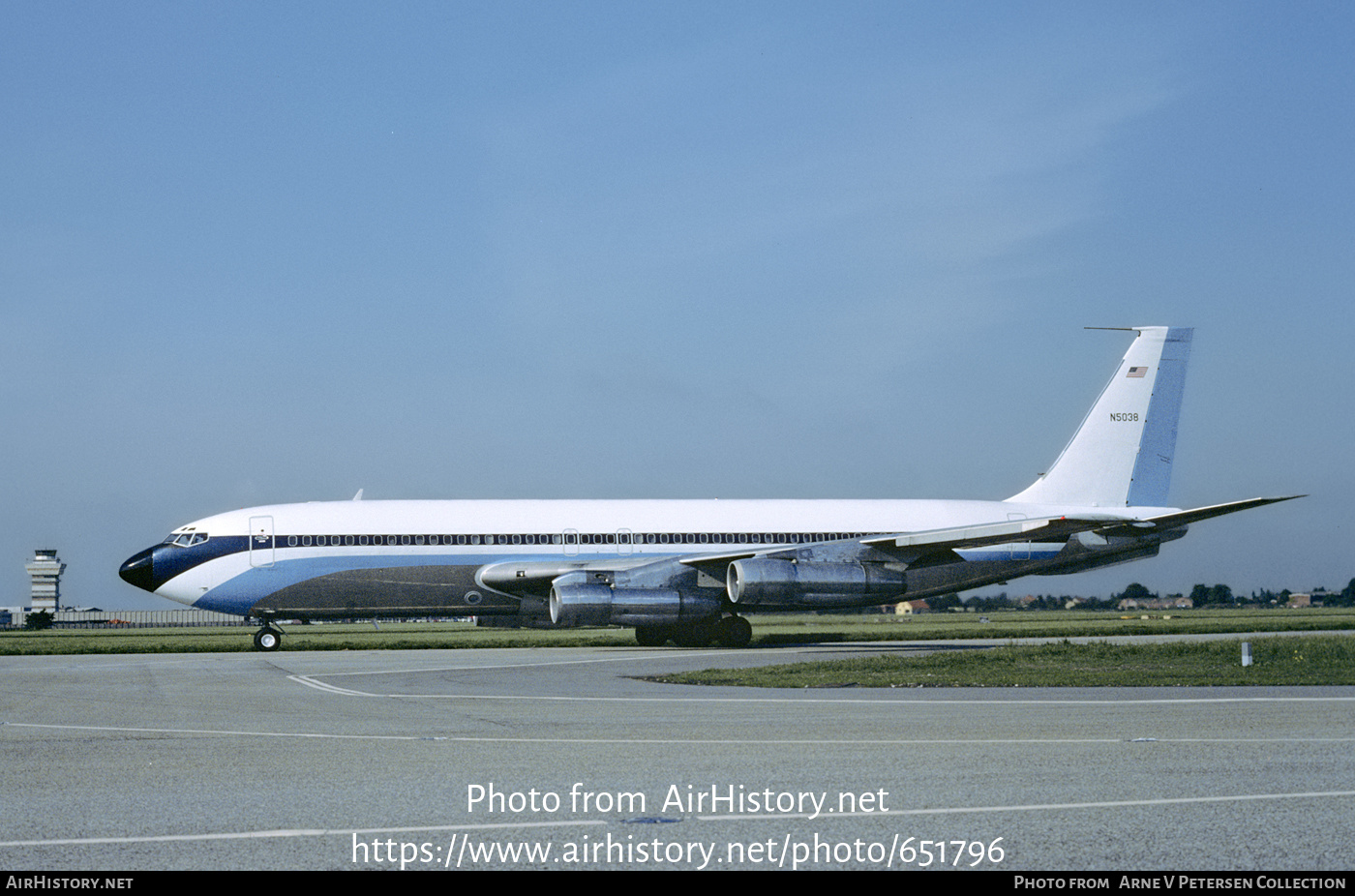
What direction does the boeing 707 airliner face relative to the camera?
to the viewer's left
